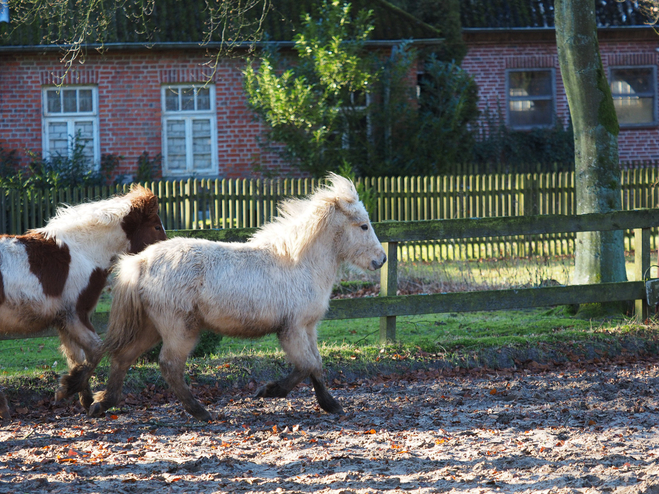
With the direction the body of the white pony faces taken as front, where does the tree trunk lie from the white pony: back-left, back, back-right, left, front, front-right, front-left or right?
front-left

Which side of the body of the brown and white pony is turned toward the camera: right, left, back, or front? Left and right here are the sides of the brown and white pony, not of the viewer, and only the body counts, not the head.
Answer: right

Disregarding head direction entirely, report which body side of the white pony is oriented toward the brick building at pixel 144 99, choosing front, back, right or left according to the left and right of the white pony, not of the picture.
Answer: left

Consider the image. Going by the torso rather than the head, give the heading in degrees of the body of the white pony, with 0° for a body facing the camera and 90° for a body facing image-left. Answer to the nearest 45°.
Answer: approximately 270°

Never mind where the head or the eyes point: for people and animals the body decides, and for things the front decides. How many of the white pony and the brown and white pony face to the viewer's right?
2

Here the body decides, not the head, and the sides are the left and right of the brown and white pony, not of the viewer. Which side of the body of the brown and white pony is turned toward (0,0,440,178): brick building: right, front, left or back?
left

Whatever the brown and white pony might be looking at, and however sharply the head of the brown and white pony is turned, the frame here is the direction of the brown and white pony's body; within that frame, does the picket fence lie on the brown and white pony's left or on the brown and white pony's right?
on the brown and white pony's left
